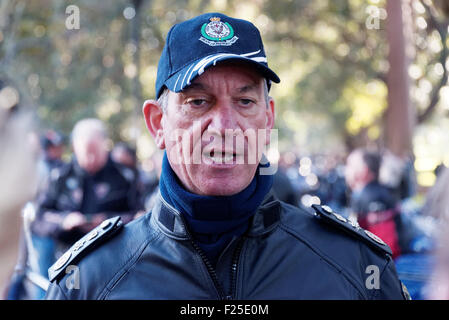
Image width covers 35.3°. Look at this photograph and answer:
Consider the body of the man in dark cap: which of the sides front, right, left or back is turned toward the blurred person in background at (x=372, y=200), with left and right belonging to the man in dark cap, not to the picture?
back

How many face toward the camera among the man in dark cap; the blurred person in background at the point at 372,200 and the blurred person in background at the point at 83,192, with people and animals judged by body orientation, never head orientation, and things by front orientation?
2

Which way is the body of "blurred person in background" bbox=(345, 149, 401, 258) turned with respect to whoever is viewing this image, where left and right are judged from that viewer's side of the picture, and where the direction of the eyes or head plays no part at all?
facing to the left of the viewer

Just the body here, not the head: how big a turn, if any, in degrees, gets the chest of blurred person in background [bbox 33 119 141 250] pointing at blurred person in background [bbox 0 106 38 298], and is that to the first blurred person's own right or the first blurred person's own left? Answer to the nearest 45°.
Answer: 0° — they already face them

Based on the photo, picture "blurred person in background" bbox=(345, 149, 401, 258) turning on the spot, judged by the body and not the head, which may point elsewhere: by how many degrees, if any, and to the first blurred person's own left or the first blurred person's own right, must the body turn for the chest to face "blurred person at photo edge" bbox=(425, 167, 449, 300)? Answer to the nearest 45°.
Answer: approximately 90° to the first blurred person's own left

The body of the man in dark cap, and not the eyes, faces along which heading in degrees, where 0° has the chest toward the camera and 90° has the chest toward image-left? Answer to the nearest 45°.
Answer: approximately 0°
